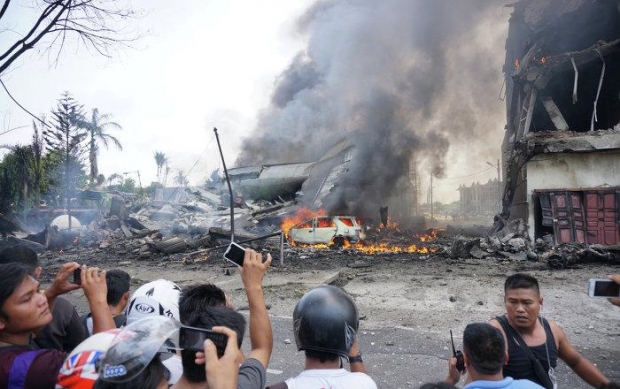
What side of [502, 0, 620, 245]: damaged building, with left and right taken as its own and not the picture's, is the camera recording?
front

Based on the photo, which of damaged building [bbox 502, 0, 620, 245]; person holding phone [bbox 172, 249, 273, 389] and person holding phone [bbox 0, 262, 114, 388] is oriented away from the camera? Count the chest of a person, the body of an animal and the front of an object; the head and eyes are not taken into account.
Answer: person holding phone [bbox 172, 249, 273, 389]

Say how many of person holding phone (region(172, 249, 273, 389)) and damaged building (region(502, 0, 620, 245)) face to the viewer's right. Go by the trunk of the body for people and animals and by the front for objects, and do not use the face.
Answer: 0

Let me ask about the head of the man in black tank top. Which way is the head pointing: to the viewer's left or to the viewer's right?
to the viewer's left

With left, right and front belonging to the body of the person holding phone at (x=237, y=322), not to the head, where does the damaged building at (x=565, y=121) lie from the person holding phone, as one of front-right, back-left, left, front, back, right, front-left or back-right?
front-right

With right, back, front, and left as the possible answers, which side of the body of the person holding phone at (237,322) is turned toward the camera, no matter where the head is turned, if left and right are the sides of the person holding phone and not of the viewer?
back

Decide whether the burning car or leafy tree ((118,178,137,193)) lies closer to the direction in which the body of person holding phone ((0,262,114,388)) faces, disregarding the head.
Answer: the burning car

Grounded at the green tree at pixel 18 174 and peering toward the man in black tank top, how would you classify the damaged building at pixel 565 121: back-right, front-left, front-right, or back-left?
front-left

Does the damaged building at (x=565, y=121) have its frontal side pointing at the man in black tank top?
yes

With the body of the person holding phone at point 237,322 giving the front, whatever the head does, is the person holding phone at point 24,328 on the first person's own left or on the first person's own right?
on the first person's own left

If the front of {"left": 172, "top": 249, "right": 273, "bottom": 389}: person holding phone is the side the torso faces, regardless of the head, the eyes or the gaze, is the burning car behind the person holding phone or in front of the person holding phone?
in front

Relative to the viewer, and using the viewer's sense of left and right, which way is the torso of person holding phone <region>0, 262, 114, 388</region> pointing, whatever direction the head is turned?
facing to the right of the viewer

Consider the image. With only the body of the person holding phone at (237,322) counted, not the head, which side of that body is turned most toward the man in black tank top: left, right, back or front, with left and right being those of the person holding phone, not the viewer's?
right

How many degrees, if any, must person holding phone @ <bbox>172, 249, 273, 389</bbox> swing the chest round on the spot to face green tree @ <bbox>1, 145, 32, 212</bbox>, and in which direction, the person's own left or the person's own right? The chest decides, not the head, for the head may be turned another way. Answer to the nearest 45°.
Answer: approximately 45° to the person's own left
